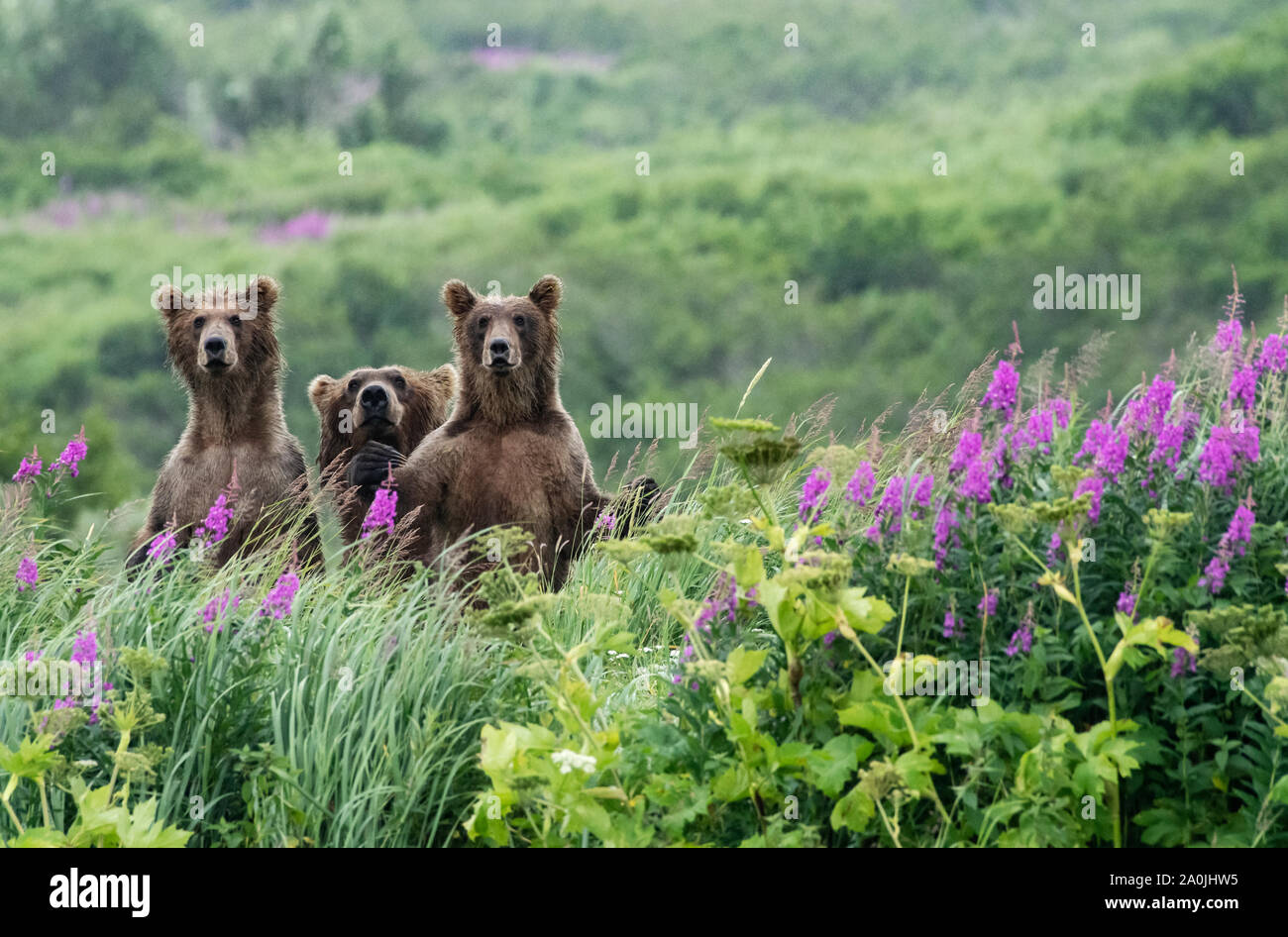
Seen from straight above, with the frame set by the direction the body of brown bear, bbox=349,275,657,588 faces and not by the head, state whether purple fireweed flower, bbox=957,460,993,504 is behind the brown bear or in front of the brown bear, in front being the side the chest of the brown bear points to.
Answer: in front

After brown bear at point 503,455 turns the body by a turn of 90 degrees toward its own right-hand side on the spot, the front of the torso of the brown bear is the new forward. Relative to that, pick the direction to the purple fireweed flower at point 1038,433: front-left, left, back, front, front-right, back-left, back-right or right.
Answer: back-left

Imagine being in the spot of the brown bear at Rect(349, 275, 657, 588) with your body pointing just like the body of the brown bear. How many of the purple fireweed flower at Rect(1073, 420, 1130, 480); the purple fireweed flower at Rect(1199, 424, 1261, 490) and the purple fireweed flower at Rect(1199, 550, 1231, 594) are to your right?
0

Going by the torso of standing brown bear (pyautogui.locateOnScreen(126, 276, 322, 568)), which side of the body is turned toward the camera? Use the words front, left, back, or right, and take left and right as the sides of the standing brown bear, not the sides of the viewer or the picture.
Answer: front

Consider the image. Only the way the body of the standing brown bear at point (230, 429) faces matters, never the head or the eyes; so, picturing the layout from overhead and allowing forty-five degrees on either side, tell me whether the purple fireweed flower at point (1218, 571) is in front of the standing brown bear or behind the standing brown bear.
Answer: in front

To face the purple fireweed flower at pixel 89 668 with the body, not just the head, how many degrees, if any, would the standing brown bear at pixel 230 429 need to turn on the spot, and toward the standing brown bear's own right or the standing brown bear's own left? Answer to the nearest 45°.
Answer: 0° — it already faces it

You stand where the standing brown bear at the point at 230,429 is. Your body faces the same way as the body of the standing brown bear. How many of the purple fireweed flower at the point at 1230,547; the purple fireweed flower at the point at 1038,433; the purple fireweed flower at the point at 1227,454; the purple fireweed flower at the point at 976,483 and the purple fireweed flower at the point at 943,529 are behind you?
0

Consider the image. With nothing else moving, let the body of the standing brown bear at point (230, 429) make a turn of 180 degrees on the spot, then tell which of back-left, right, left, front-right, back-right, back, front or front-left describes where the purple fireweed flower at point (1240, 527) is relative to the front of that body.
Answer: back-right

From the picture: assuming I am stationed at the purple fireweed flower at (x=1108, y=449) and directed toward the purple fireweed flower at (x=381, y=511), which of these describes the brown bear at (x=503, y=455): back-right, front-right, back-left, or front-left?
front-right

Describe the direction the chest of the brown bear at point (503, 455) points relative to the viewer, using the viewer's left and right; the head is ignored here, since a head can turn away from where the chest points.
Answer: facing the viewer

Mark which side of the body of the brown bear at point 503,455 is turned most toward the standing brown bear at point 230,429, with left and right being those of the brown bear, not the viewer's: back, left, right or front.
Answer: right

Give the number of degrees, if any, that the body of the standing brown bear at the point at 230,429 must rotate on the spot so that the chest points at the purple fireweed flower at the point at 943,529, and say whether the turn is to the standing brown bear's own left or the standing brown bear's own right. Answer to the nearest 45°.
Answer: approximately 45° to the standing brown bear's own left

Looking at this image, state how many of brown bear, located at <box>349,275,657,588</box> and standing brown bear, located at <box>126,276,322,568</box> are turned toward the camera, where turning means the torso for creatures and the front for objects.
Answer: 2

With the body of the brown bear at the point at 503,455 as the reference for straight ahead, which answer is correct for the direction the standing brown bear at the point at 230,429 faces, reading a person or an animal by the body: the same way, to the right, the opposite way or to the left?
the same way
